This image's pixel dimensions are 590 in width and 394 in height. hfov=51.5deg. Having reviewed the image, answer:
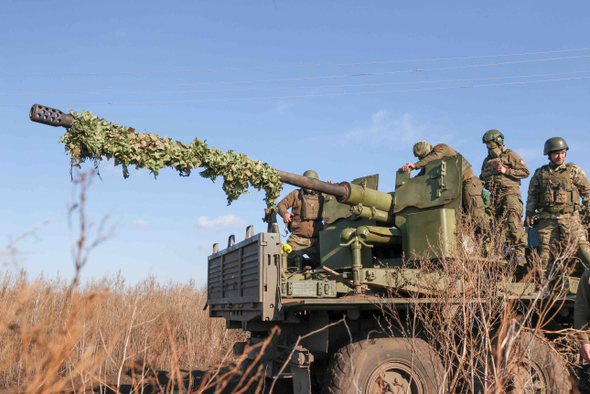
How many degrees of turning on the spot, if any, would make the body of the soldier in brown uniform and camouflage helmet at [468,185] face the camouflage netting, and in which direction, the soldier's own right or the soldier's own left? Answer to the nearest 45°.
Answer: approximately 45° to the soldier's own left

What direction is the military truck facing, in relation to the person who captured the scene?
facing away from the viewer and to the right of the viewer

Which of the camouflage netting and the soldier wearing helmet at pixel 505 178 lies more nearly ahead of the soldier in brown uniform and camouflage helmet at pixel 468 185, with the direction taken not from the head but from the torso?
the camouflage netting

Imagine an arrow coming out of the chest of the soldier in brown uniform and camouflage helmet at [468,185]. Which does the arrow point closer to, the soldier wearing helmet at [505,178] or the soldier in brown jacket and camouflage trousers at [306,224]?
the soldier in brown jacket and camouflage trousers

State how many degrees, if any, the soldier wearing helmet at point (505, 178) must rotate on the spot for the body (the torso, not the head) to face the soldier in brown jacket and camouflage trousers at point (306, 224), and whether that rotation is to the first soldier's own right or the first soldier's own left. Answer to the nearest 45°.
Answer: approximately 45° to the first soldier's own right

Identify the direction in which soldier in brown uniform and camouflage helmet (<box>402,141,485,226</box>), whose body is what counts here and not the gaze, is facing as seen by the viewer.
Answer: to the viewer's left

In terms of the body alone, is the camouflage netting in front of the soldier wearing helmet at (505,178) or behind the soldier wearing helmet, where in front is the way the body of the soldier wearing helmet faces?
in front

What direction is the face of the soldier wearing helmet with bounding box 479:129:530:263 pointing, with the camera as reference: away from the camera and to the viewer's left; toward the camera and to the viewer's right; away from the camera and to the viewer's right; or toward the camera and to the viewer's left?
toward the camera and to the viewer's left

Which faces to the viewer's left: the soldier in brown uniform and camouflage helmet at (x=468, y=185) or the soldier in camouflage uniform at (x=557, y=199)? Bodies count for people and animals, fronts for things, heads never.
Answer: the soldier in brown uniform and camouflage helmet at (x=468, y=185)

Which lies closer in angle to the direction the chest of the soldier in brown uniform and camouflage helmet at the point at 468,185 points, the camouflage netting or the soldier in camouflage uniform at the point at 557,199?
the camouflage netting
